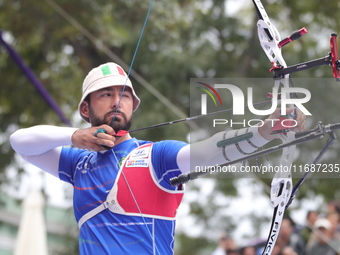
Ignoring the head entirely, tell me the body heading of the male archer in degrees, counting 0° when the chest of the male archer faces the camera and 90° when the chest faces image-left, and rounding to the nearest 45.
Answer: approximately 0°

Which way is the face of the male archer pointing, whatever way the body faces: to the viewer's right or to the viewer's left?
to the viewer's right
